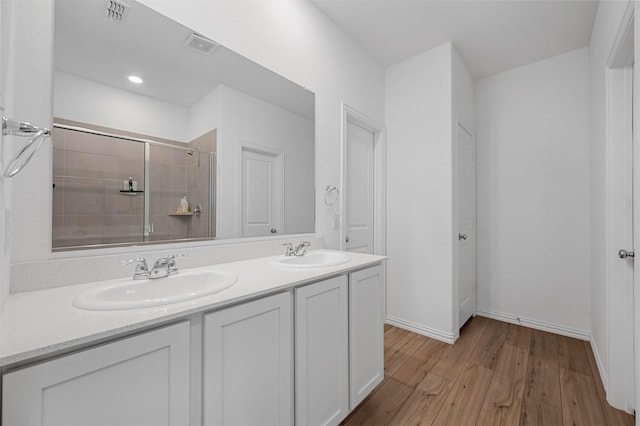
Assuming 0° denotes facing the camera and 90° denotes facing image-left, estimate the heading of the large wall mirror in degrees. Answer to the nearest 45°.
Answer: approximately 315°

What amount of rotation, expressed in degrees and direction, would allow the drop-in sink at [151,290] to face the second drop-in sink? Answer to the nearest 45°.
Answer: approximately 45° to its left

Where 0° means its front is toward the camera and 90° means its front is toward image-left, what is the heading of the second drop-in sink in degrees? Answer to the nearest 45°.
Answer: approximately 315°

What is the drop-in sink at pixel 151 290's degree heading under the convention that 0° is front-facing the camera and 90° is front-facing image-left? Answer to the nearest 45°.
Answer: approximately 315°

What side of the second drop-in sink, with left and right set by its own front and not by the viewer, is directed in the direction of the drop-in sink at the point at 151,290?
right

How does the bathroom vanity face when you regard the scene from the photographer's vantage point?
facing the viewer and to the right of the viewer

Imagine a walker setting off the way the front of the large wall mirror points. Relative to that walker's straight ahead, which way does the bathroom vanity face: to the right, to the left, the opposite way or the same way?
the same way
